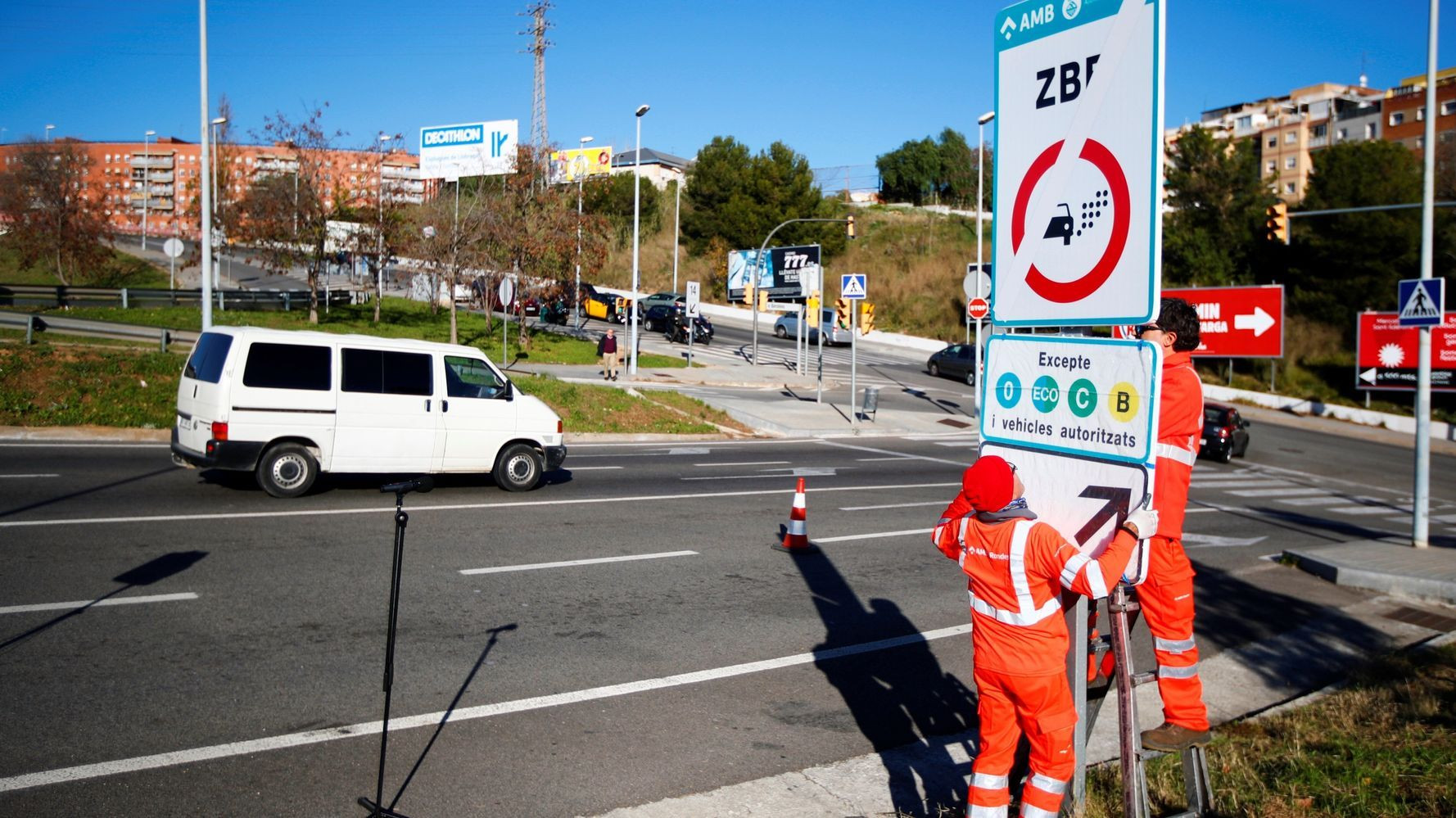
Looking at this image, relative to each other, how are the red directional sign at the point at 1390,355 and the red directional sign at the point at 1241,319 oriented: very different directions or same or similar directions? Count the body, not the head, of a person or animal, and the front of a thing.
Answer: same or similar directions

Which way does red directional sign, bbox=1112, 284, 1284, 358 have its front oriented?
toward the camera

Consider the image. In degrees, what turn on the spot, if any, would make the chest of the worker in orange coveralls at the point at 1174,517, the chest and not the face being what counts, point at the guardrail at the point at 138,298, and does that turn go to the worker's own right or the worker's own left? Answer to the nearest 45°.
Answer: approximately 45° to the worker's own right

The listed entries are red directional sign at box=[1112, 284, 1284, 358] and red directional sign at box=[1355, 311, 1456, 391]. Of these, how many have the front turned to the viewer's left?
0

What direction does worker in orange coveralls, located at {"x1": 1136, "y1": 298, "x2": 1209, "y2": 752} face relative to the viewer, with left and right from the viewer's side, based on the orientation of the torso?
facing to the left of the viewer

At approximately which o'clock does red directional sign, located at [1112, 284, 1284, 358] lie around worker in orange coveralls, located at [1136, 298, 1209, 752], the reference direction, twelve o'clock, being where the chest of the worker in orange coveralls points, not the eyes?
The red directional sign is roughly at 3 o'clock from the worker in orange coveralls.

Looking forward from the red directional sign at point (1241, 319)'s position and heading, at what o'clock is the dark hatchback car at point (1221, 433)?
The dark hatchback car is roughly at 12 o'clock from the red directional sign.

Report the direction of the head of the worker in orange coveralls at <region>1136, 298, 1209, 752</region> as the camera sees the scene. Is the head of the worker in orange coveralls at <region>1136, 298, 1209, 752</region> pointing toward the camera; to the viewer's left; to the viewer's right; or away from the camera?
to the viewer's left

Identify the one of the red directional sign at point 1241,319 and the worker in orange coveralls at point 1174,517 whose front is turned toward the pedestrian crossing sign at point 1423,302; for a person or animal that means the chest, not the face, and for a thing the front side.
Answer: the red directional sign

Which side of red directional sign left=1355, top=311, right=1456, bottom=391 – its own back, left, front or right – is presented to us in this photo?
front

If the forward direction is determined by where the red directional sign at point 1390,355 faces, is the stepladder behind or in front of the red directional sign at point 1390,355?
in front

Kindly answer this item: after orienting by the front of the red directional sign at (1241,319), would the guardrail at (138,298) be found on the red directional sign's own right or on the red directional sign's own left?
on the red directional sign's own right

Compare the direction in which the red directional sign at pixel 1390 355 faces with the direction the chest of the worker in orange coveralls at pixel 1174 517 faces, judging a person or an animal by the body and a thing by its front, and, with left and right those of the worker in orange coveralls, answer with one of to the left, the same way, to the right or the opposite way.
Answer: to the left

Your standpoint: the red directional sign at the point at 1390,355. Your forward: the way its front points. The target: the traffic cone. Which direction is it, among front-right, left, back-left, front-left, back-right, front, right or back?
front
